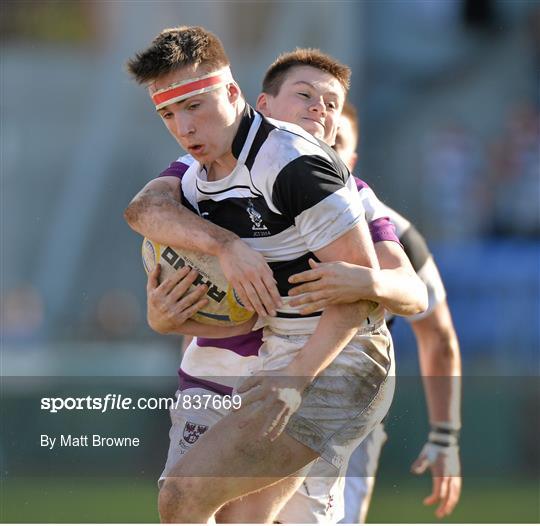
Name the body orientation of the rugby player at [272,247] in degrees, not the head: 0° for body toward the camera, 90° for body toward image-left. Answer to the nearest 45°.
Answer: approximately 45°

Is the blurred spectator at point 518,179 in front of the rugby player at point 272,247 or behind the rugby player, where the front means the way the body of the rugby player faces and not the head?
behind
